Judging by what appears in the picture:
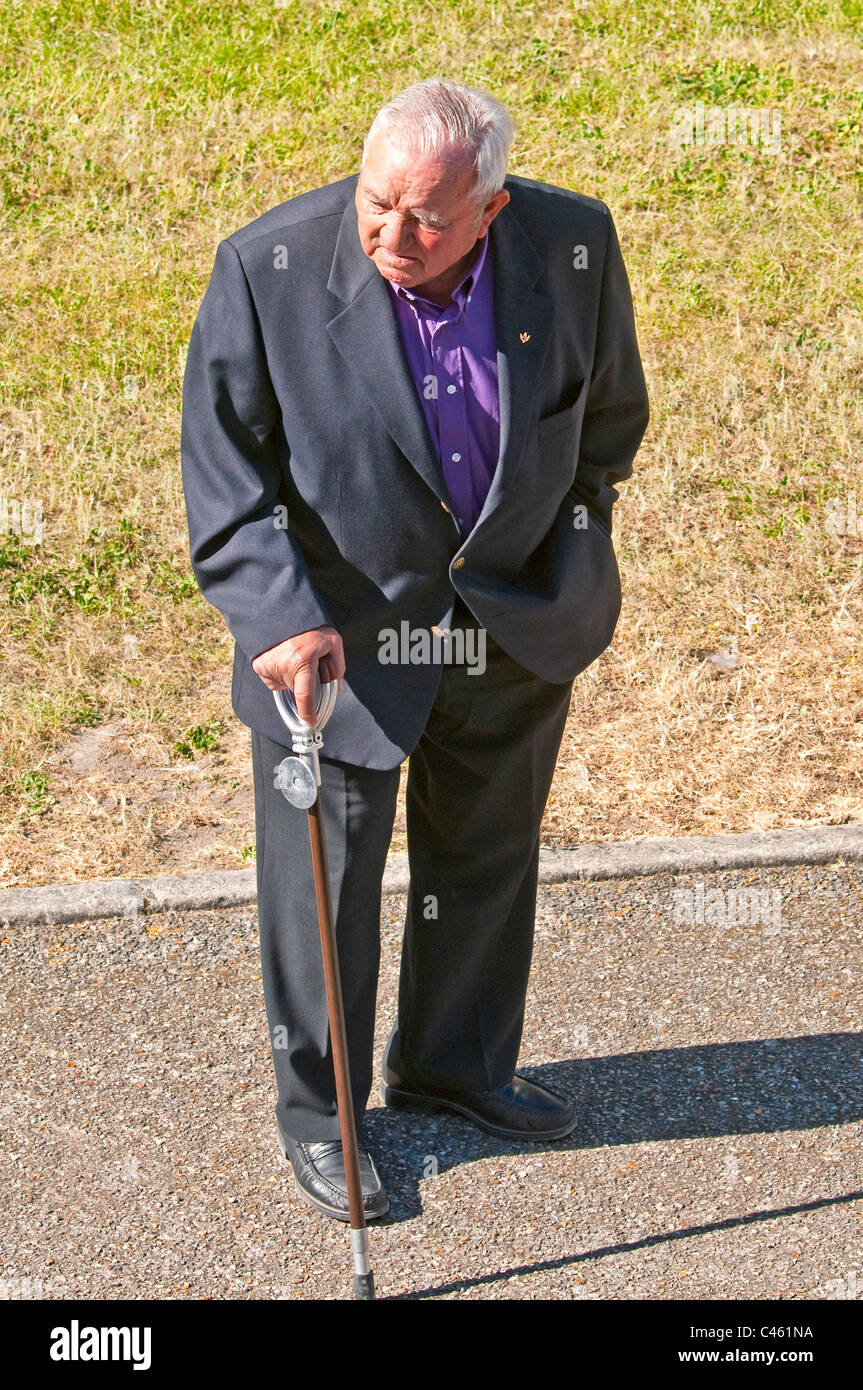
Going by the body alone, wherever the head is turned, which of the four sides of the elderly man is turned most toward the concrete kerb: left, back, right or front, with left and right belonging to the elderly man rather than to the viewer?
back

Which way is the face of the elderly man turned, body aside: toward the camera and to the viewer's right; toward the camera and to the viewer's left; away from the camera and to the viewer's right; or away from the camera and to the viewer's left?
toward the camera and to the viewer's left

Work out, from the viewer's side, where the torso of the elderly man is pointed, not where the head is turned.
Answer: toward the camera
